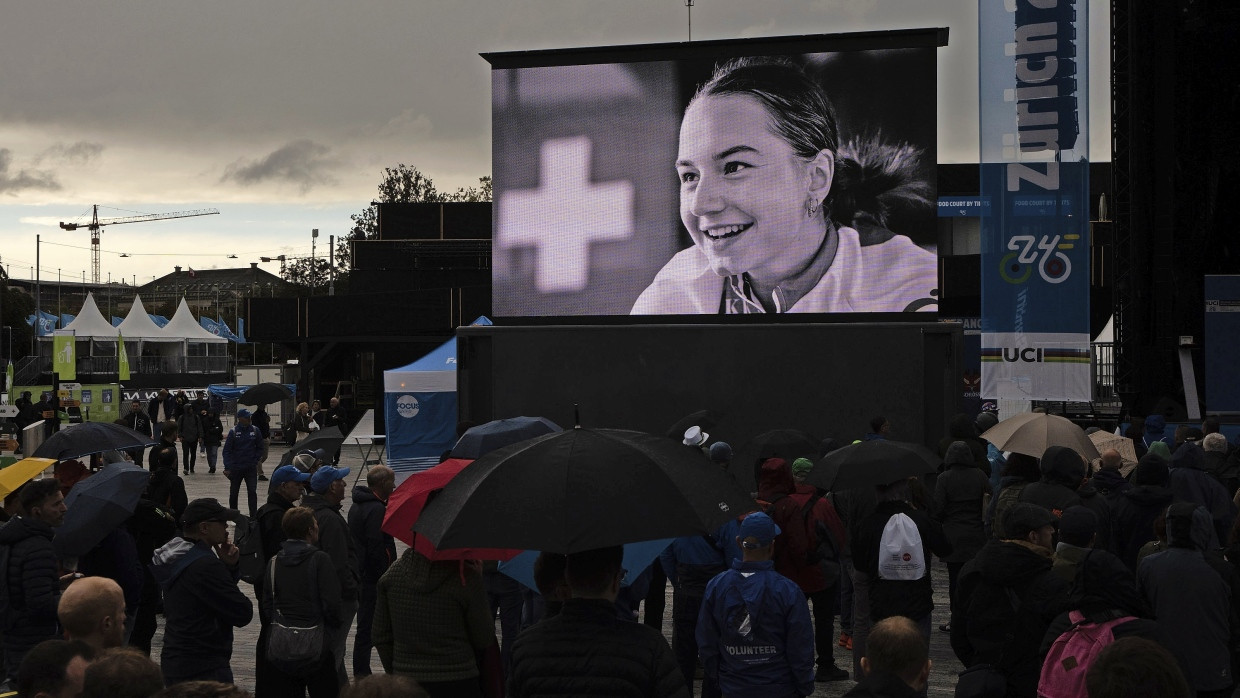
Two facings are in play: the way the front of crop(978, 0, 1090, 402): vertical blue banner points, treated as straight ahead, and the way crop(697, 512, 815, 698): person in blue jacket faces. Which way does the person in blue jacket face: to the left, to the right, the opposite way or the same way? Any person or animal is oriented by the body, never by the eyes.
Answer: the opposite way

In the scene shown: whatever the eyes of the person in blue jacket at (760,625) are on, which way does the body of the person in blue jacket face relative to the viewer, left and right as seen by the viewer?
facing away from the viewer

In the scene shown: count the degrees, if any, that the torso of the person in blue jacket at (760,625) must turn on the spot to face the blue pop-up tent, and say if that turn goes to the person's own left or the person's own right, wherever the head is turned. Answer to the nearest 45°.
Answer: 0° — they already face it

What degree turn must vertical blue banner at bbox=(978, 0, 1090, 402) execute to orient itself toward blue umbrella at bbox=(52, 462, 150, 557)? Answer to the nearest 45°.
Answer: approximately 45° to its right

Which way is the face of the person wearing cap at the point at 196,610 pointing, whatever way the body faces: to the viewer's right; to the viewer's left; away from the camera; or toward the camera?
to the viewer's right

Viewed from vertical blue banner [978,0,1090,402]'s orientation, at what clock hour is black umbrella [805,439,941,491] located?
The black umbrella is roughly at 12 o'clock from the vertical blue banner.

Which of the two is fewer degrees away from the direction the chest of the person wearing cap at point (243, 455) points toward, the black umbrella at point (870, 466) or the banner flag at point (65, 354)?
the black umbrella

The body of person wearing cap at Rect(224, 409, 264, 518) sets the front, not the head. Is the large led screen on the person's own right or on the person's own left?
on the person's own left

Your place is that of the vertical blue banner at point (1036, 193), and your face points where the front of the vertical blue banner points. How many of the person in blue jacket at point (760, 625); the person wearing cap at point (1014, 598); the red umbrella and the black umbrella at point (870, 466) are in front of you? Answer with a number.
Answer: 4
